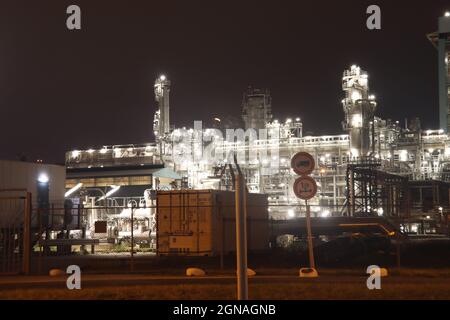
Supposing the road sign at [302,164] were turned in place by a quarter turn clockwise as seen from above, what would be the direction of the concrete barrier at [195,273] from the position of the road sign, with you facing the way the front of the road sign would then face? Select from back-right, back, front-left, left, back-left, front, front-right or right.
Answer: front-right

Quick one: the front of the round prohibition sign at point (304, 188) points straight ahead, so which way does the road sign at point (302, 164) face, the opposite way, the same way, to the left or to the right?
the same way

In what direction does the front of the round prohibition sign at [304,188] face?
toward the camera

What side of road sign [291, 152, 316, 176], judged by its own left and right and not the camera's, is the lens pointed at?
front

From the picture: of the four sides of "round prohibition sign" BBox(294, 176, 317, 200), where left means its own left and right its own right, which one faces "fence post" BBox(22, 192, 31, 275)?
right
